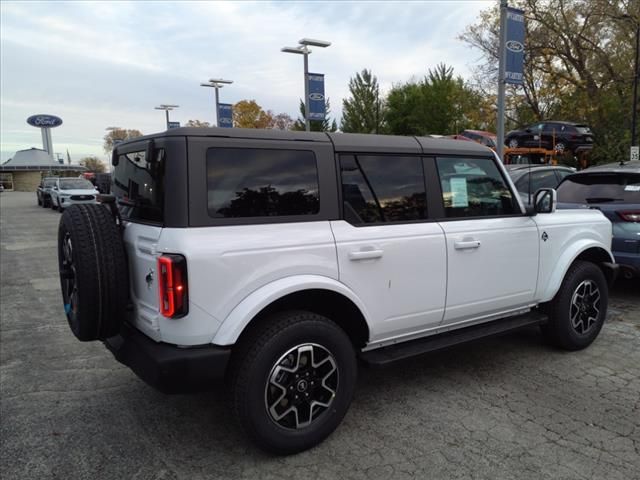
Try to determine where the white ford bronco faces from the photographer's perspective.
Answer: facing away from the viewer and to the right of the viewer

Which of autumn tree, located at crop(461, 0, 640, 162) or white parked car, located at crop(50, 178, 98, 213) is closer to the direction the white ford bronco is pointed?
the autumn tree

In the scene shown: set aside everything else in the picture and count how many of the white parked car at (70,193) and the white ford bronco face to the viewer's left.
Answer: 0

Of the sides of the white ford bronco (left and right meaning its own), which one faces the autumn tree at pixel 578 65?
front

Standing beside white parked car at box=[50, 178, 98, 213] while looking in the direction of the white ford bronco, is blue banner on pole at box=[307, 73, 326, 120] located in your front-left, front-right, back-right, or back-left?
front-left

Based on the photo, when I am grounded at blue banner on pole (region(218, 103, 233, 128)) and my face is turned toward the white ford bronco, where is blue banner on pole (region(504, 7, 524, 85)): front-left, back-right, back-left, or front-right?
front-left

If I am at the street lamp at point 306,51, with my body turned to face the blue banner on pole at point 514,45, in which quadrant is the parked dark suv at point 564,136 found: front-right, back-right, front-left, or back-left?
front-left

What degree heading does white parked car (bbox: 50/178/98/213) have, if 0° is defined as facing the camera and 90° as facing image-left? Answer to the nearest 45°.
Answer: approximately 315°
